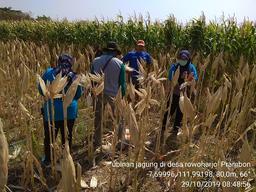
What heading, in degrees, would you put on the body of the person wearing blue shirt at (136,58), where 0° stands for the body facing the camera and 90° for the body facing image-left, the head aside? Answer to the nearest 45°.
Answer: approximately 0°

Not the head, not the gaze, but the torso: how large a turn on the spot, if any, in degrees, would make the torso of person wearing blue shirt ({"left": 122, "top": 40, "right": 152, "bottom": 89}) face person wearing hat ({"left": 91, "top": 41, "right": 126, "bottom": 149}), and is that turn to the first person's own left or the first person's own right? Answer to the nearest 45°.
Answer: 0° — they already face them

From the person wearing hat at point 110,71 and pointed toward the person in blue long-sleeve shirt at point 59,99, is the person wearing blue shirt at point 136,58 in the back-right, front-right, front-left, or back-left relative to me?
back-right

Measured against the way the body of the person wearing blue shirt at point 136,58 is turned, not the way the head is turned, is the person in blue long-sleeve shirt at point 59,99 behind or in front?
in front
